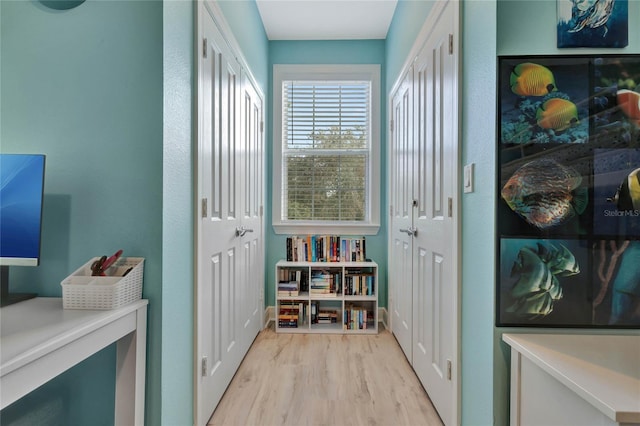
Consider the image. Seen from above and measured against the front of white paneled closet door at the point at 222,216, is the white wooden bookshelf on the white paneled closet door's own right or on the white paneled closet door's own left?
on the white paneled closet door's own left

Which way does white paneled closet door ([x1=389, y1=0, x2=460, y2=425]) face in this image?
to the viewer's left

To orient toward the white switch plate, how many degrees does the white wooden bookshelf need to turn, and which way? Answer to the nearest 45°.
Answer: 0° — it already faces it

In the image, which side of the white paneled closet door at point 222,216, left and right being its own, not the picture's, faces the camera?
right
